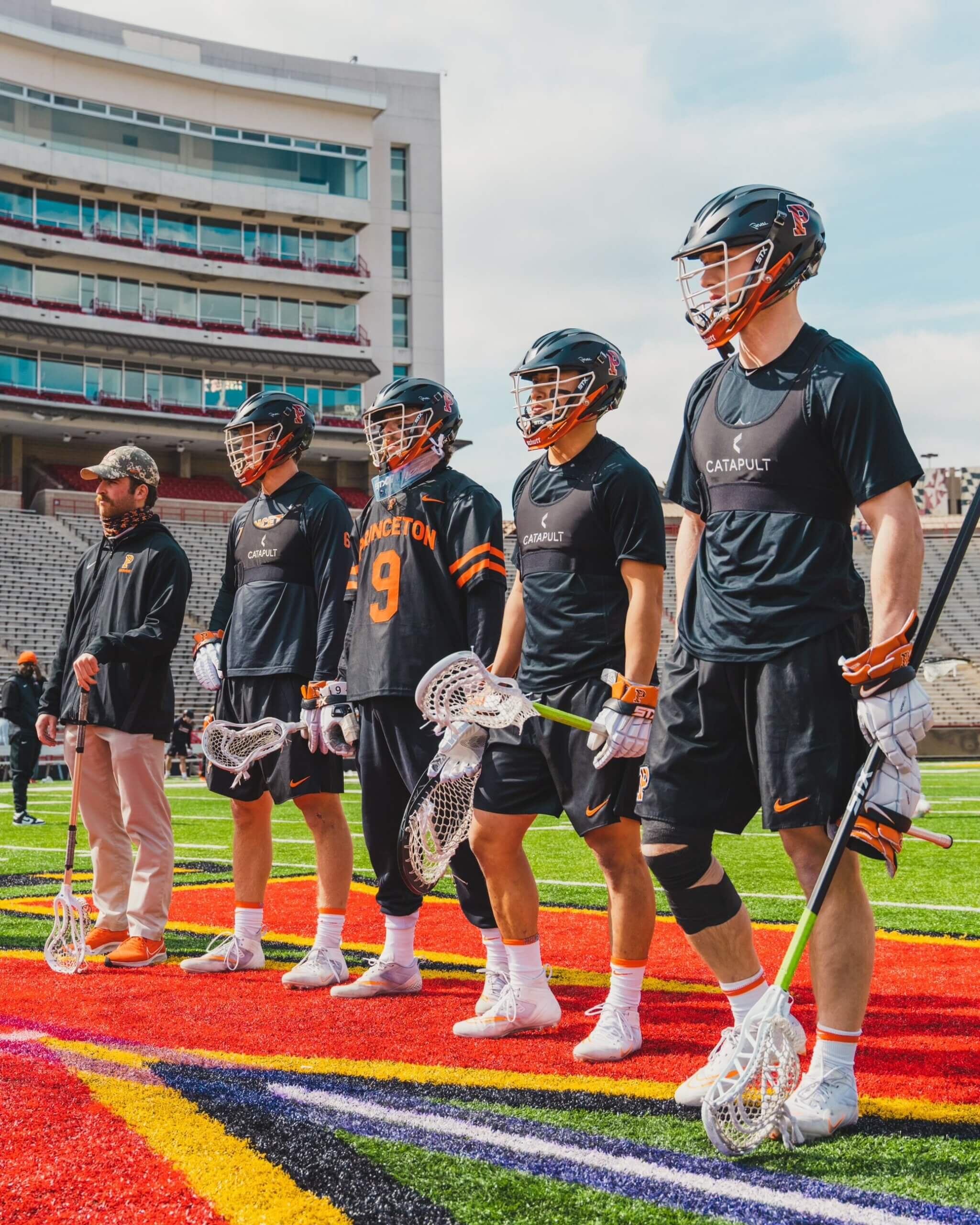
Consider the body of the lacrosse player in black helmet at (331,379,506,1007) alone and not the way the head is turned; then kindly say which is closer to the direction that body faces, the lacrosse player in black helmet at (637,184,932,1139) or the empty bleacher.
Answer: the lacrosse player in black helmet

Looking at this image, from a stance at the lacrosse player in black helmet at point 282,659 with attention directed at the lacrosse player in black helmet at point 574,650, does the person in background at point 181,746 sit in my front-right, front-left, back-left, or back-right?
back-left
